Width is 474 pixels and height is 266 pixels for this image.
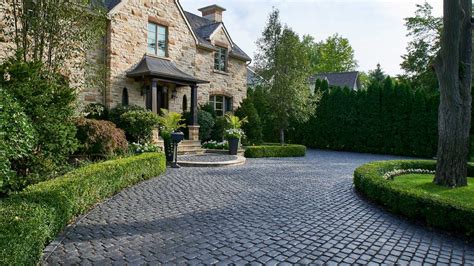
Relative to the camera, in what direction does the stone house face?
facing the viewer and to the right of the viewer

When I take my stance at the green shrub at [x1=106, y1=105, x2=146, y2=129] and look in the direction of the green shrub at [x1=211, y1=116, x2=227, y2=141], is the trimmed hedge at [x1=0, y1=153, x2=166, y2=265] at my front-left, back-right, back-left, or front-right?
back-right

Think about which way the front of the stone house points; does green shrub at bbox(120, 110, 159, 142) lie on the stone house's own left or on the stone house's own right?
on the stone house's own right

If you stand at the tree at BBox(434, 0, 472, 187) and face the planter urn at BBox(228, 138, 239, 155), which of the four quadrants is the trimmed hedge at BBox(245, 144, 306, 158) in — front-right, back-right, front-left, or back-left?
front-right

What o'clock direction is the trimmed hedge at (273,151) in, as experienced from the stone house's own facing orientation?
The trimmed hedge is roughly at 11 o'clock from the stone house.

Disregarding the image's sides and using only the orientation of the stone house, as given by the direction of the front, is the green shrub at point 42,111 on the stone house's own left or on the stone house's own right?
on the stone house's own right

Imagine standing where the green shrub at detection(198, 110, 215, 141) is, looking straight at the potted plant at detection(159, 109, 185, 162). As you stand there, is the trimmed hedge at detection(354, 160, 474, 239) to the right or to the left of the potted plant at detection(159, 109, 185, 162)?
left

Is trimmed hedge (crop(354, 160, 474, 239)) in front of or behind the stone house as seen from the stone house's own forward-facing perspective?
in front

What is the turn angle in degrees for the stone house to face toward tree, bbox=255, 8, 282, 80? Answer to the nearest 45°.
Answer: approximately 45° to its left

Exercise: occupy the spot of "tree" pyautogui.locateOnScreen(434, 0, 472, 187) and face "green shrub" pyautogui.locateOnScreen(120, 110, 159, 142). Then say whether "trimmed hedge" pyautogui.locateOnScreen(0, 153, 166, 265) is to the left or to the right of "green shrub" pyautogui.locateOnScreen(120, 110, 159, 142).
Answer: left
